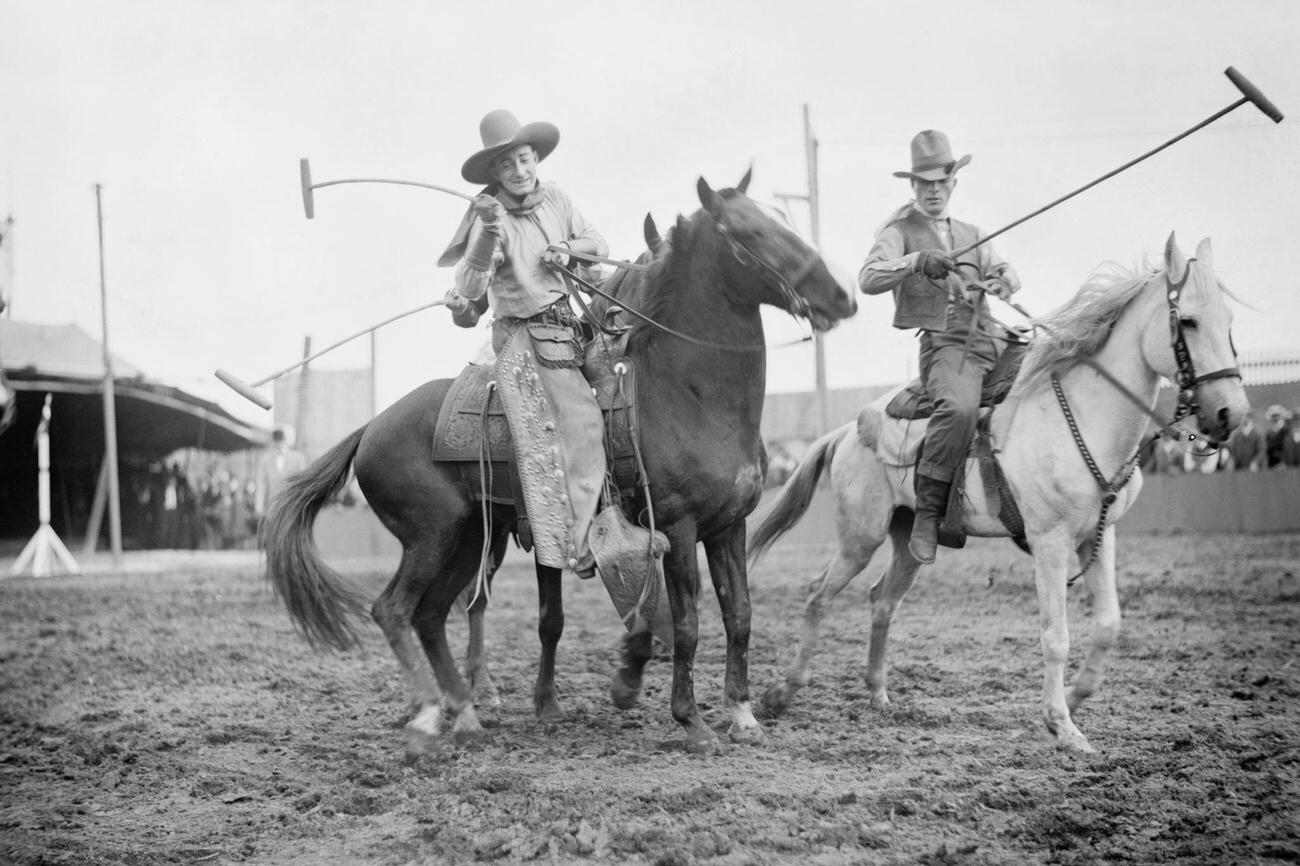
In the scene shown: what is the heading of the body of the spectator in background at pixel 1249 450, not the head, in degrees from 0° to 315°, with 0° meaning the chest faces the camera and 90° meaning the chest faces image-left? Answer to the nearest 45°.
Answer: approximately 0°

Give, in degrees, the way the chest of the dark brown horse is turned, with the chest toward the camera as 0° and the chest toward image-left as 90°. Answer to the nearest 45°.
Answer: approximately 315°

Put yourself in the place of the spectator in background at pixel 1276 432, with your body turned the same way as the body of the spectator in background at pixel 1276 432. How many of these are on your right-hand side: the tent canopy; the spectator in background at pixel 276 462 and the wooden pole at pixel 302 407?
3

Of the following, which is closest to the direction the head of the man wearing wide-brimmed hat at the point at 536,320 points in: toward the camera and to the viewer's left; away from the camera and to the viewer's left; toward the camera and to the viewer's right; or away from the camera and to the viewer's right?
toward the camera and to the viewer's right

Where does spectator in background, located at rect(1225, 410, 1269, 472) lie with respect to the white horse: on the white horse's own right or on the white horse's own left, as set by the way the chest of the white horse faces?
on the white horse's own left

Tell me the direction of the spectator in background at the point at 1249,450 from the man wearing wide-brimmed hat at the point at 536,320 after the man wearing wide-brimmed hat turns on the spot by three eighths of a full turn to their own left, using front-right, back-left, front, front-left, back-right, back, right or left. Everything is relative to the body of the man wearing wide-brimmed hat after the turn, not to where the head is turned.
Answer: front-right

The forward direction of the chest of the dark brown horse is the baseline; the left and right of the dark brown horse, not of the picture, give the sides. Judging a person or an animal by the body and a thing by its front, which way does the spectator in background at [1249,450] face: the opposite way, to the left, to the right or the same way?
to the right

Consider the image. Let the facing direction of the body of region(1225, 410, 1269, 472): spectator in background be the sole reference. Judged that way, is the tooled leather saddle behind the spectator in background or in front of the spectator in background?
in front

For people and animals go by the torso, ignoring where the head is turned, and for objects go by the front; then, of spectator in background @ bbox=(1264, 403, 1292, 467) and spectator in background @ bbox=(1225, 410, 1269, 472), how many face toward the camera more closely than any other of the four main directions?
2

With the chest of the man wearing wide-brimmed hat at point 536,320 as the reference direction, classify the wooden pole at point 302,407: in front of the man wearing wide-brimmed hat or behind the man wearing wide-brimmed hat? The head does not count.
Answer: behind

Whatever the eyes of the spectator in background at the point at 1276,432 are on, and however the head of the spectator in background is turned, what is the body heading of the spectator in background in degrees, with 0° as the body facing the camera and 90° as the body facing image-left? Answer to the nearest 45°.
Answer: approximately 0°
